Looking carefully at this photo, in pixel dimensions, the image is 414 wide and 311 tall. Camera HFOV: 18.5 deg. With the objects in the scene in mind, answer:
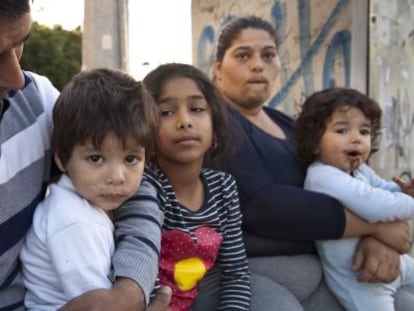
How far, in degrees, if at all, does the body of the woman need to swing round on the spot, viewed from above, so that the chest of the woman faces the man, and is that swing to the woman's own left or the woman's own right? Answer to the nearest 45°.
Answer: approximately 90° to the woman's own right

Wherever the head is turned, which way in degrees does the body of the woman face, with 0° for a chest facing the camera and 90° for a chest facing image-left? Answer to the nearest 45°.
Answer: approximately 315°

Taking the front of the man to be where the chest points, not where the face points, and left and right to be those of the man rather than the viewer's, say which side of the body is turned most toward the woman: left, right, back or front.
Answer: left

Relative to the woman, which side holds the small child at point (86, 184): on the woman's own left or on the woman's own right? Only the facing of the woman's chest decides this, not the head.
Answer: on the woman's own right

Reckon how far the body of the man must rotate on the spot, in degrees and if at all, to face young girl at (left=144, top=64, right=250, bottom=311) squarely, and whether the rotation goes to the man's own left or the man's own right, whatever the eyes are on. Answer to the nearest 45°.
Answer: approximately 90° to the man's own left
